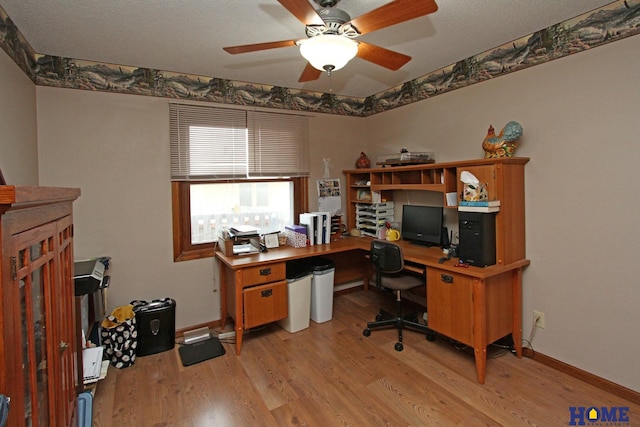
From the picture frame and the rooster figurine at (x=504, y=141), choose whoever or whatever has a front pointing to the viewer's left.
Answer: the rooster figurine

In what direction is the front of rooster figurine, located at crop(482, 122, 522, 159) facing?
to the viewer's left

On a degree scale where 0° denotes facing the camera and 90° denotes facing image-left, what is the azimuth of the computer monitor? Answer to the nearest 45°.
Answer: approximately 45°

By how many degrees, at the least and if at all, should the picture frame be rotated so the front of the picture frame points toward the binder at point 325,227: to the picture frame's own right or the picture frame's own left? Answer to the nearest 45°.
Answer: approximately 90° to the picture frame's own left

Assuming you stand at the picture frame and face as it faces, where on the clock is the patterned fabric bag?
The patterned fabric bag is roughly at 2 o'clock from the picture frame.

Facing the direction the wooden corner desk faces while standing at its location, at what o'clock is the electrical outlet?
The electrical outlet is roughly at 9 o'clock from the wooden corner desk.

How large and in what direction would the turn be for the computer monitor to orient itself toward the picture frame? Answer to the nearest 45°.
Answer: approximately 45° to its right

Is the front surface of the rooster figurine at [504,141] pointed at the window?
yes
